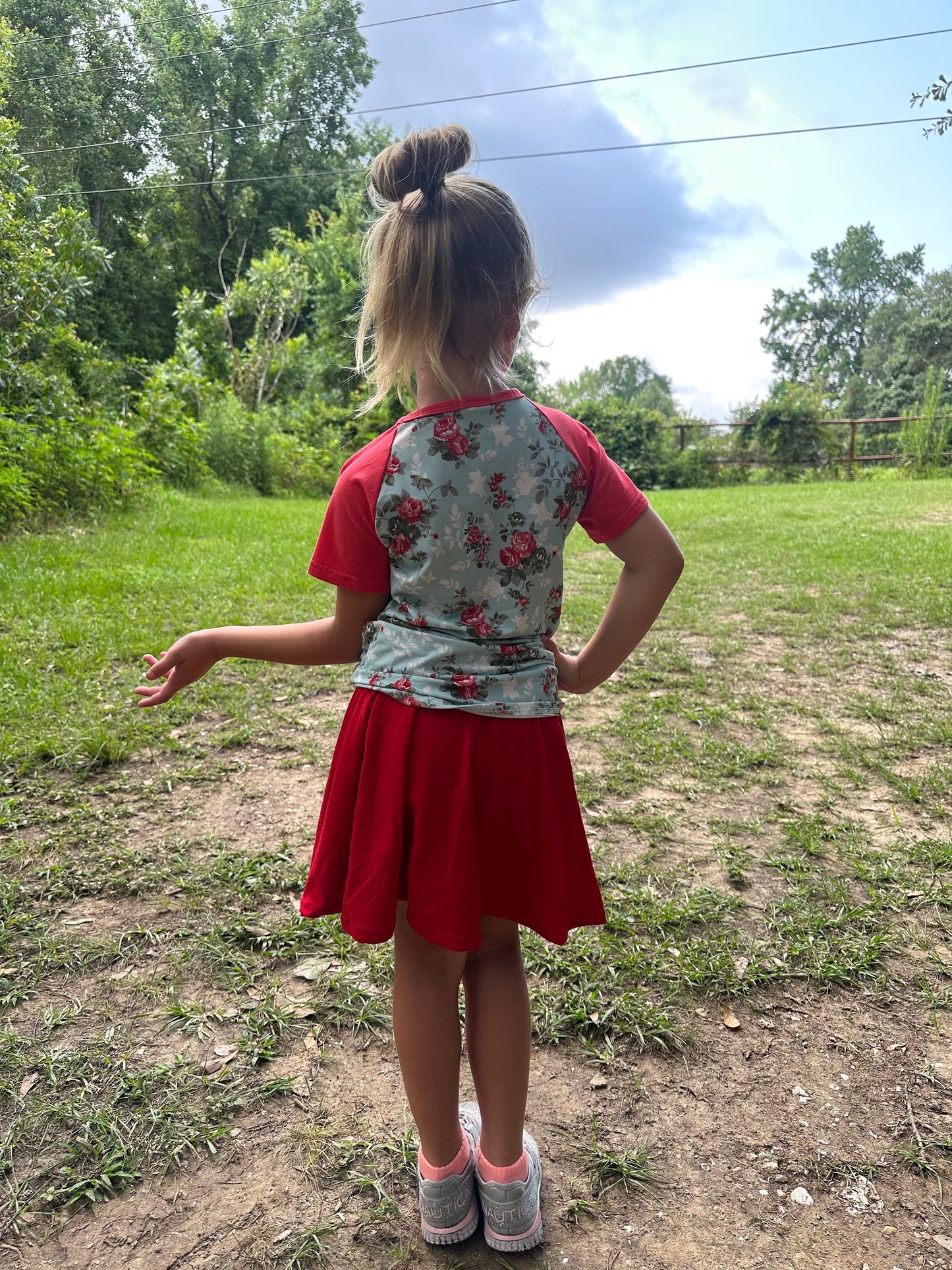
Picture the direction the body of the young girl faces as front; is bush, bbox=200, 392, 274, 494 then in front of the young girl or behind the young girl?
in front

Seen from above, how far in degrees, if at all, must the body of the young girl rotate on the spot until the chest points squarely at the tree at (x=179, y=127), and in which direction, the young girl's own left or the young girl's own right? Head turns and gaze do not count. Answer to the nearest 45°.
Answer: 0° — they already face it

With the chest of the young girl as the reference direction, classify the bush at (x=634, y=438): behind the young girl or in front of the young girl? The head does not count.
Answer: in front

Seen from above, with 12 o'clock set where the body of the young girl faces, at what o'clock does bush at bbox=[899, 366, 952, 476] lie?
The bush is roughly at 1 o'clock from the young girl.

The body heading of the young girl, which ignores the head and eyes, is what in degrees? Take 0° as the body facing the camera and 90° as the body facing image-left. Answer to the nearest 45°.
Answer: approximately 180°

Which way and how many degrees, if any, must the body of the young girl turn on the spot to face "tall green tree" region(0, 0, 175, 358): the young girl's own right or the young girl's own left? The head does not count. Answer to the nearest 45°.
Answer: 0° — they already face it

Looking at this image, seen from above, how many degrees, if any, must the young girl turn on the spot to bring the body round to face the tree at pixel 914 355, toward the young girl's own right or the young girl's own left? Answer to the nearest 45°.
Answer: approximately 45° to the young girl's own right

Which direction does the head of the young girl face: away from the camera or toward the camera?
away from the camera
